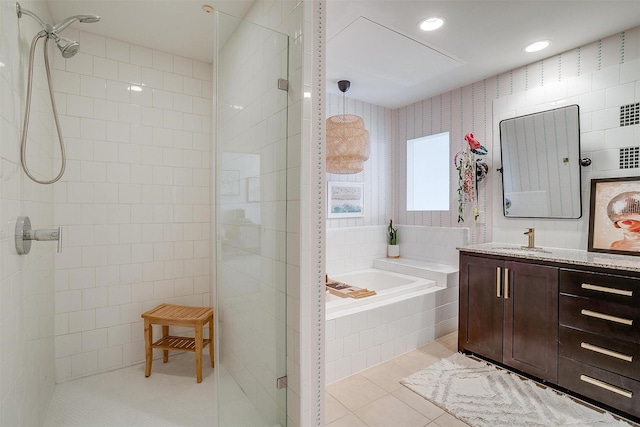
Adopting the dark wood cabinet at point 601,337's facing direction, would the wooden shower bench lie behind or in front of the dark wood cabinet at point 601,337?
in front

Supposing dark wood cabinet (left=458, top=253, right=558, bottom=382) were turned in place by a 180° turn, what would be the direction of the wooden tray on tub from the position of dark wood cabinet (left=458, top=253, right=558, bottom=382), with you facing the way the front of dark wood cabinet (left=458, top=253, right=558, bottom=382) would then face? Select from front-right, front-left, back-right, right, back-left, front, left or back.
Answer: back-left

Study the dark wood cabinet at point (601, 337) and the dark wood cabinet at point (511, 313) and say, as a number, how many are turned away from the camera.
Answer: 0

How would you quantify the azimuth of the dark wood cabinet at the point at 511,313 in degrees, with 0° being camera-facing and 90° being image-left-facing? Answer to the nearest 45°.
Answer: approximately 45°

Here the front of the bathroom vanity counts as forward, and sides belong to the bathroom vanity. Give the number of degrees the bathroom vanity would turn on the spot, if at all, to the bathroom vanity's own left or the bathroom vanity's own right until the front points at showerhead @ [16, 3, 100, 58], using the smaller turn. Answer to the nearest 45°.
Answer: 0° — it already faces it

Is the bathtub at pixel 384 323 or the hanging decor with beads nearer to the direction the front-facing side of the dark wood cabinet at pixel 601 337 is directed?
the bathtub

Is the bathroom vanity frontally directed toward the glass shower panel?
yes

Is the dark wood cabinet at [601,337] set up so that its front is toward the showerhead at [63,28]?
yes

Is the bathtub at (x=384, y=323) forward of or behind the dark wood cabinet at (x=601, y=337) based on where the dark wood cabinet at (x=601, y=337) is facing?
forward

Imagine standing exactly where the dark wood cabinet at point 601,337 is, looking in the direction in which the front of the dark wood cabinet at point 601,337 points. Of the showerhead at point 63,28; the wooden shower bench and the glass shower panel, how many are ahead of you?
3

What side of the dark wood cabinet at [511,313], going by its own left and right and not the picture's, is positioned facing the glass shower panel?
front
